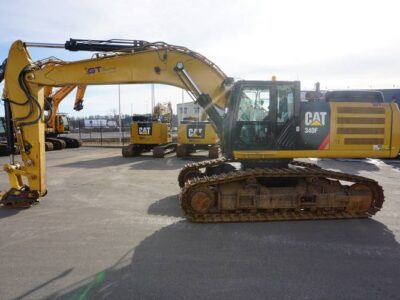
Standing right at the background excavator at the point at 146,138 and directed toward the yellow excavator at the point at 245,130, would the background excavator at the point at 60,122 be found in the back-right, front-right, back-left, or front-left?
back-right

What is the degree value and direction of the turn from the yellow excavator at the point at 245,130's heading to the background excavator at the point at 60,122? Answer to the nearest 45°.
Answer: approximately 45° to its right

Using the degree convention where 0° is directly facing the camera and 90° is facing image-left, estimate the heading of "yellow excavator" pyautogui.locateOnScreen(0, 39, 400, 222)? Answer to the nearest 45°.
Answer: approximately 90°

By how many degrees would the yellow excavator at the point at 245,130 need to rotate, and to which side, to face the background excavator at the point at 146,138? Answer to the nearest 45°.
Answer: approximately 90° to its right
